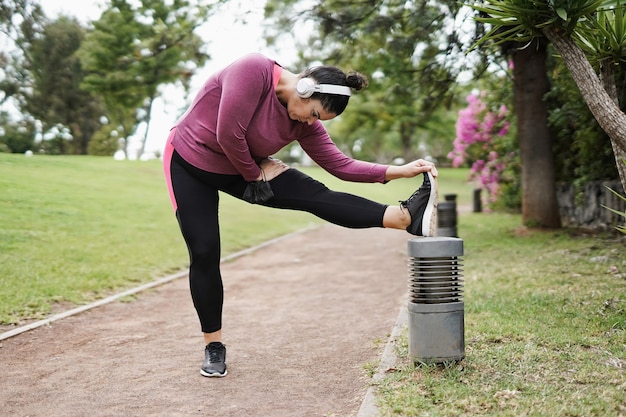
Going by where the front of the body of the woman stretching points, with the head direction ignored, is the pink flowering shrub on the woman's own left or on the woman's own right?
on the woman's own left

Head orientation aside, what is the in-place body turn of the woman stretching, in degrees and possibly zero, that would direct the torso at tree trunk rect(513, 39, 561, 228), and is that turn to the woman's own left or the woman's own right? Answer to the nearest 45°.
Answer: approximately 90° to the woman's own left

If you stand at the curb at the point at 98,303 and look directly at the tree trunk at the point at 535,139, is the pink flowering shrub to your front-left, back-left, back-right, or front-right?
front-left

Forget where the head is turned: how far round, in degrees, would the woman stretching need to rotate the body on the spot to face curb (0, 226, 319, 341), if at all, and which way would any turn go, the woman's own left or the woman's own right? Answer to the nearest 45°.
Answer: approximately 180°

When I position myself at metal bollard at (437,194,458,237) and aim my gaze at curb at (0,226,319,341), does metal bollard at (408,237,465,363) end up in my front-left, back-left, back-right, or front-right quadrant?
front-left

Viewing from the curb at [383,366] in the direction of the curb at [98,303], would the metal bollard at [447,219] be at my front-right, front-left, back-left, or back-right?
front-right

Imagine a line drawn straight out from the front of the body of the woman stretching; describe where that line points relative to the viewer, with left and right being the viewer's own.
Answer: facing the viewer and to the right of the viewer
